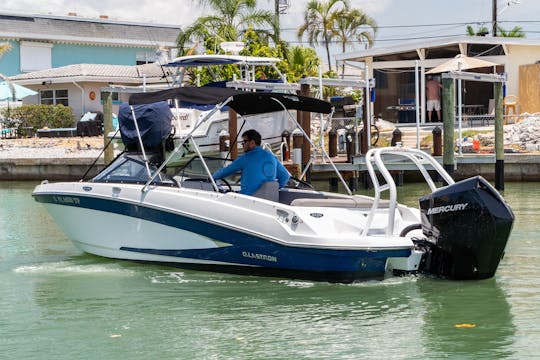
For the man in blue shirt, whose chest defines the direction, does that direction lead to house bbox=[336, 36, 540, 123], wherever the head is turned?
no

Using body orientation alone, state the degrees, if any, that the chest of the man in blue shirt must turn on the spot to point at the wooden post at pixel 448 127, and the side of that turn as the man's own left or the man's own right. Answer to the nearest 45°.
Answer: approximately 90° to the man's own right

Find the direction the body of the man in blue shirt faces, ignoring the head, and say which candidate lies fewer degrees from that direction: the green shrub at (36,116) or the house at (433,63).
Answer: the green shrub

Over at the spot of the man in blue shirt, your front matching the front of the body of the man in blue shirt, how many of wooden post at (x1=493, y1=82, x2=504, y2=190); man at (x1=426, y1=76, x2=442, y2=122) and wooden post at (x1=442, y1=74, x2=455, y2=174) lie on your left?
0

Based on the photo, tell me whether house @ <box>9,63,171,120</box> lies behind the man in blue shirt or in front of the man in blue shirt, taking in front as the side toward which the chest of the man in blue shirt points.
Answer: in front

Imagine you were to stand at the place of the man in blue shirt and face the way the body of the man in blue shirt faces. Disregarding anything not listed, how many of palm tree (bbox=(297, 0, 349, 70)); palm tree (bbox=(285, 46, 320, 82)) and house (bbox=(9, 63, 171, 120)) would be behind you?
0

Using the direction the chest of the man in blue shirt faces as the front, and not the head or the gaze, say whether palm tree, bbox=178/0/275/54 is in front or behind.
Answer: in front

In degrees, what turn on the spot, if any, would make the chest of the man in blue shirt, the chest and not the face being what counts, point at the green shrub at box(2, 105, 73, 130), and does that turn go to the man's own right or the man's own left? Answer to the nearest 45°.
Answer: approximately 45° to the man's own right

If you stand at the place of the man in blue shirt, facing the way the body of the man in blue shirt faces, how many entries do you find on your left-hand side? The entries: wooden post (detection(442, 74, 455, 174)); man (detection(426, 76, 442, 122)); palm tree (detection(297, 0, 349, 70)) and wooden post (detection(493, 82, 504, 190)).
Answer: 0

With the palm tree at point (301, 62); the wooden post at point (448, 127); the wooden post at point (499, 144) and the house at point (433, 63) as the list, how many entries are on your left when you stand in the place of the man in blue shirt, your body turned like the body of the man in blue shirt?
0

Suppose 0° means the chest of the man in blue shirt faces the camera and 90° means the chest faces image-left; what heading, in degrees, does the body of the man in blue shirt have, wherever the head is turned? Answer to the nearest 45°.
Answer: approximately 135°

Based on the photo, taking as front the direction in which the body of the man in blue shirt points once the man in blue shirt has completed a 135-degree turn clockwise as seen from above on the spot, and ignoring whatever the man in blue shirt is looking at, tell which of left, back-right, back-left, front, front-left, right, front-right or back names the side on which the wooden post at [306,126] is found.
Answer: left

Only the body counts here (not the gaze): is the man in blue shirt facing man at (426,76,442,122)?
no

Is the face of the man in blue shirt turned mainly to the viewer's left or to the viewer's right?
to the viewer's left
